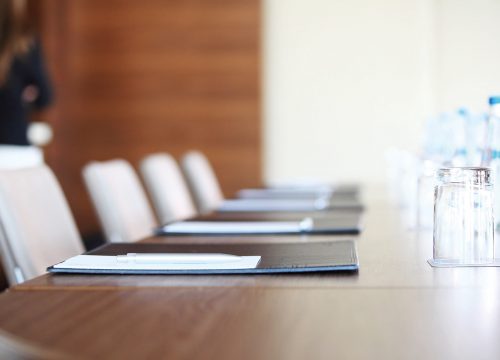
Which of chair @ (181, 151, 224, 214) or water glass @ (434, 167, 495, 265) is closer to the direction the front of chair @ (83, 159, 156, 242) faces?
the water glass

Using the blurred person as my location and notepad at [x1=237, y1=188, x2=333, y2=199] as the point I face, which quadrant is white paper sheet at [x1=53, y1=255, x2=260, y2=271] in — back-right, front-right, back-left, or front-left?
front-right

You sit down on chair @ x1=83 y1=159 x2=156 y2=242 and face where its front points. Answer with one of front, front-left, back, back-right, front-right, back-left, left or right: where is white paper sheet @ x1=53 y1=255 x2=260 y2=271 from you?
front-right

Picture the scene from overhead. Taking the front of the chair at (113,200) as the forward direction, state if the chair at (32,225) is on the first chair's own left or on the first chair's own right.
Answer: on the first chair's own right

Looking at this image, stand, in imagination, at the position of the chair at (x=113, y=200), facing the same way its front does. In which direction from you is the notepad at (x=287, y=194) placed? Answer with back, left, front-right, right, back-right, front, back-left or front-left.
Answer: left

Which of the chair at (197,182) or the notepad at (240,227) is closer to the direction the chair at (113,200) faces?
the notepad

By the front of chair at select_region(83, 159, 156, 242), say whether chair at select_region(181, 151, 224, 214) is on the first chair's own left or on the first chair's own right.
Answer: on the first chair's own left

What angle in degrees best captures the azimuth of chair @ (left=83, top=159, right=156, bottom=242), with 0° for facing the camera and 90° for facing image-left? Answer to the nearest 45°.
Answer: approximately 315°

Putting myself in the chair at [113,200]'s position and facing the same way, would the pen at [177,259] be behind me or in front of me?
in front

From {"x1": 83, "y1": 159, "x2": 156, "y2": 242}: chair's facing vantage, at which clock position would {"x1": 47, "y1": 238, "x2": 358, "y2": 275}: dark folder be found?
The dark folder is roughly at 1 o'clock from the chair.

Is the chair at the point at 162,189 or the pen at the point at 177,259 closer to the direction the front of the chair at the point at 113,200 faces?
the pen

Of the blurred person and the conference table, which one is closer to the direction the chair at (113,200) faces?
the conference table

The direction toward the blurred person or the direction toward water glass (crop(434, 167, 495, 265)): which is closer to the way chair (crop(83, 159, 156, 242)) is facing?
the water glass

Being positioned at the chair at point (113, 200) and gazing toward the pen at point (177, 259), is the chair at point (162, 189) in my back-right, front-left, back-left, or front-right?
back-left
